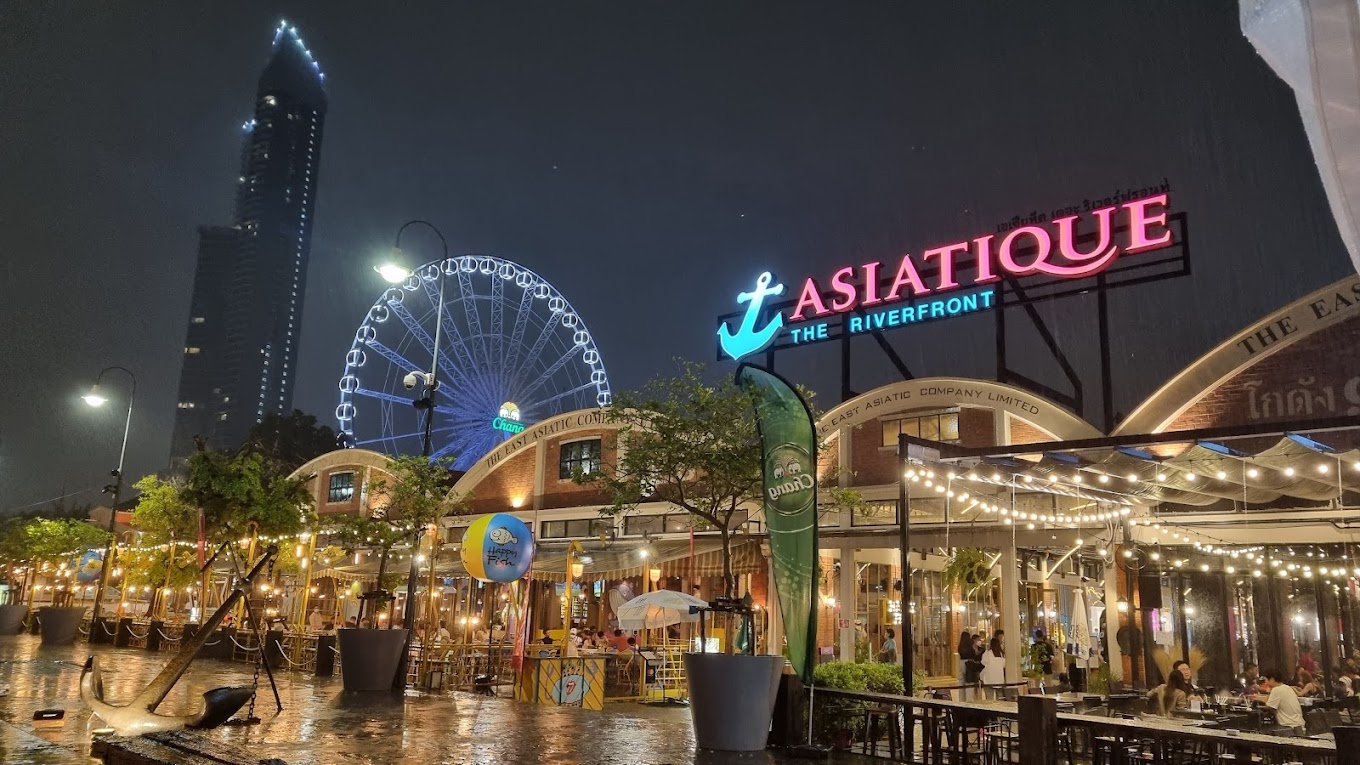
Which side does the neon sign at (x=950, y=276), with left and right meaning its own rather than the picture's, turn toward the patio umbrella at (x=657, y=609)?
front

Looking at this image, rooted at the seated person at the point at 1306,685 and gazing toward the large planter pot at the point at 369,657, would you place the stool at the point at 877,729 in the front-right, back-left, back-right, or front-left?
front-left

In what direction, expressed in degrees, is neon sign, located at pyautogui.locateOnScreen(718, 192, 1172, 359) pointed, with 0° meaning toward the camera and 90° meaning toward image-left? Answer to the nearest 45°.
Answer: approximately 45°

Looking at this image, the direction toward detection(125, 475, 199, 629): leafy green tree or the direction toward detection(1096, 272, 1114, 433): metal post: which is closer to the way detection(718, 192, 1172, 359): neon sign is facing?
the leafy green tree

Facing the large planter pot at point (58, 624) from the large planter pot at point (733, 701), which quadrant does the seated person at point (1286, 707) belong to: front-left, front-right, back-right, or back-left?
back-right

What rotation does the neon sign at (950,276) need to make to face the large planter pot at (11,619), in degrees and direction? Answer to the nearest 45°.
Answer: approximately 45° to its right

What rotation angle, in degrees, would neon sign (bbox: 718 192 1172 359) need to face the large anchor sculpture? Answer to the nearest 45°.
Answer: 0° — it already faces it

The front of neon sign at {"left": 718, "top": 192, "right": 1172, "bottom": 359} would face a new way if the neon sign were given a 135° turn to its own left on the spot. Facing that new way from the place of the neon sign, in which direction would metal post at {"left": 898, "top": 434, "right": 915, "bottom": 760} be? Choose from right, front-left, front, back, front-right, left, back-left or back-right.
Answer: right

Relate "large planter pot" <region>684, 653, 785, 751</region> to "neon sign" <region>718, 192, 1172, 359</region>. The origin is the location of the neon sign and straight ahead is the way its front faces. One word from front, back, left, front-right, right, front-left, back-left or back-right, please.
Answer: front-left

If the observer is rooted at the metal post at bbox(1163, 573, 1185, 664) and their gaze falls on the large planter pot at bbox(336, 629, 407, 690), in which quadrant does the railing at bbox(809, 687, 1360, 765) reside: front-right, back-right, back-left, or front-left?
front-left

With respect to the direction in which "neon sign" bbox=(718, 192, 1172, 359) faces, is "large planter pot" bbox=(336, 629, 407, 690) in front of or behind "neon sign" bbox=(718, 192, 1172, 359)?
in front

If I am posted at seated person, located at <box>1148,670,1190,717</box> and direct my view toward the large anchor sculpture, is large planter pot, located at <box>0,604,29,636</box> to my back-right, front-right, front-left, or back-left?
front-right
